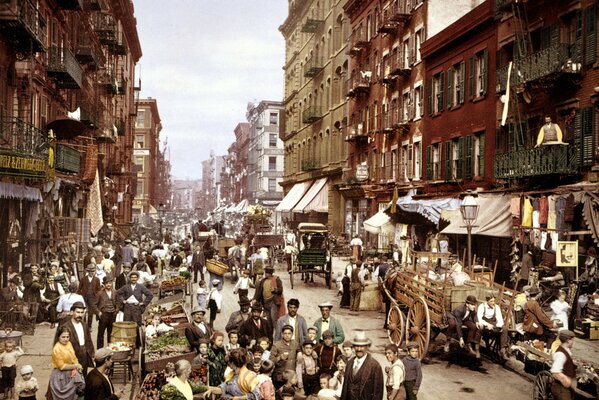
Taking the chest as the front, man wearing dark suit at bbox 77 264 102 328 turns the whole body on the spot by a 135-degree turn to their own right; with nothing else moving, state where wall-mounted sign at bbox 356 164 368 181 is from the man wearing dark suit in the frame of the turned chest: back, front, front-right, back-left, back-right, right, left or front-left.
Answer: right

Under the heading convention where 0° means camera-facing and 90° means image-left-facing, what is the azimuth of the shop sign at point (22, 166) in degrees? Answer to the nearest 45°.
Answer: approximately 315°

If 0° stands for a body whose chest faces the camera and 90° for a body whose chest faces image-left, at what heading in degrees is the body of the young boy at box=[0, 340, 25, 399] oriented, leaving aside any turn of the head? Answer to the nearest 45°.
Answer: approximately 0°

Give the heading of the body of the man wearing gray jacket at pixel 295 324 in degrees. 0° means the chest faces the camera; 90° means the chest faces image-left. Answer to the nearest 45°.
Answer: approximately 0°

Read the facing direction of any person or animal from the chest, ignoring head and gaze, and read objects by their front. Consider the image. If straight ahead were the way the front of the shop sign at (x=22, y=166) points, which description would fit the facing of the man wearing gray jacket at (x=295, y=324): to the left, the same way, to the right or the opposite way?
to the right

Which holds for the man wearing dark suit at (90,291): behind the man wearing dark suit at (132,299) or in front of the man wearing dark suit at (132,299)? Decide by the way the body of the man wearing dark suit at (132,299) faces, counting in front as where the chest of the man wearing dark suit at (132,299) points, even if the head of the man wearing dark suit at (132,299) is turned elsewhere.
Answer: behind
